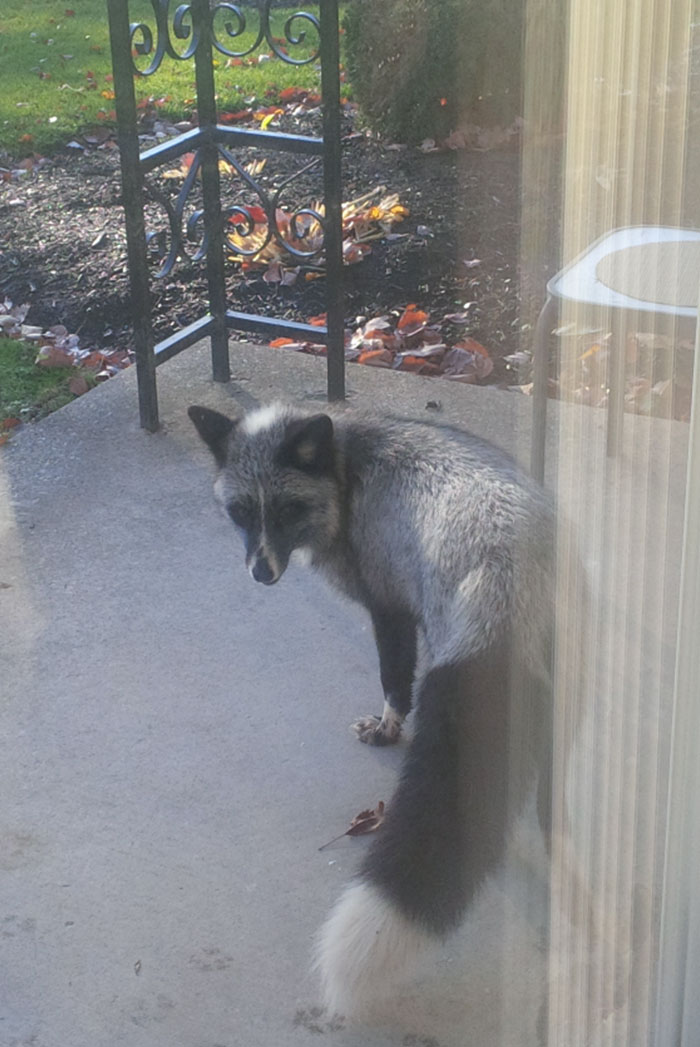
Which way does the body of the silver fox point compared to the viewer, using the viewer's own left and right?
facing away from the viewer and to the left of the viewer

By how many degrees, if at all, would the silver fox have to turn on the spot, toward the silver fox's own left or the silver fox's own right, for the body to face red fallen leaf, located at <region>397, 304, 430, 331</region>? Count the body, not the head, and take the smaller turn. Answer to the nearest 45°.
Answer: approximately 45° to the silver fox's own right

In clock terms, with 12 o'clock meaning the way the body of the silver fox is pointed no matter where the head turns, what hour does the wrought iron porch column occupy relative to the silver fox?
The wrought iron porch column is roughly at 1 o'clock from the silver fox.
